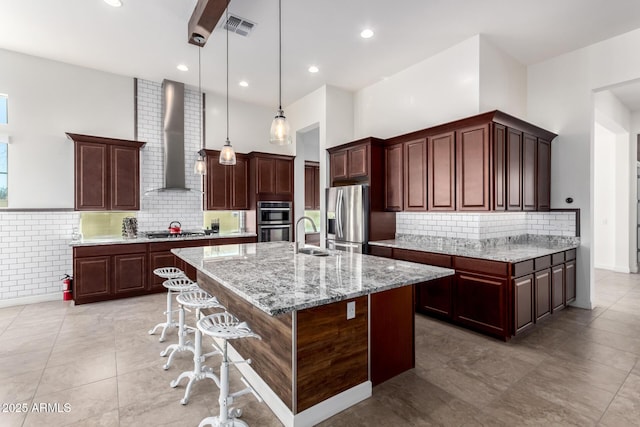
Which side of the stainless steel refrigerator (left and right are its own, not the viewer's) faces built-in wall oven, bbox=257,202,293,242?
right

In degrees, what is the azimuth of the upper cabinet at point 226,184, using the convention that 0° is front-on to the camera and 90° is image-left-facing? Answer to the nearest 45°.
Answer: approximately 0°

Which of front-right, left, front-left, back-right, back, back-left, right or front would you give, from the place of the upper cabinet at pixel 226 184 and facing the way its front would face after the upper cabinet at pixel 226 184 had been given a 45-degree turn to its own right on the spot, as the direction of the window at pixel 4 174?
front-right

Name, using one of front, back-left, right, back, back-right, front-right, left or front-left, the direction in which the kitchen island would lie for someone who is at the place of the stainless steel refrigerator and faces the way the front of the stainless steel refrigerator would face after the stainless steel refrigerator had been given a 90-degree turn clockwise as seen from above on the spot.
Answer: back-left

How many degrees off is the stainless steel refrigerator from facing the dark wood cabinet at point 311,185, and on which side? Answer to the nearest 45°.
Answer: approximately 135° to its right

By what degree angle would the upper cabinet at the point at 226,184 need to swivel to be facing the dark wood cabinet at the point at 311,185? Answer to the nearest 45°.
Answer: approximately 135° to its left

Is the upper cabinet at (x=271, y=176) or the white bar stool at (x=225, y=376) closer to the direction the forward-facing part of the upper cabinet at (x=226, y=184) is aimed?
the white bar stool

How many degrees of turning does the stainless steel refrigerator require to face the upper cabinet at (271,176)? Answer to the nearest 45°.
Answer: approximately 90° to its right

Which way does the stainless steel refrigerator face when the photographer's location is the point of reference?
facing the viewer and to the left of the viewer

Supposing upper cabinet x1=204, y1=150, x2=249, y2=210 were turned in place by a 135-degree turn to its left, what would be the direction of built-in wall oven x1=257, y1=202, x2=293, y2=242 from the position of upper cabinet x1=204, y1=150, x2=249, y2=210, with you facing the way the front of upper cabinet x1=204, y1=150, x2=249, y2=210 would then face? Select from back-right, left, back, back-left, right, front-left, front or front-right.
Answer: front-right

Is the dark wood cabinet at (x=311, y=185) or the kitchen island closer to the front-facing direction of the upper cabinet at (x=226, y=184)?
the kitchen island

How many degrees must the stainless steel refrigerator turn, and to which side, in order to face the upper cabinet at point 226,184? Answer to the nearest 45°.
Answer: approximately 45° to its right

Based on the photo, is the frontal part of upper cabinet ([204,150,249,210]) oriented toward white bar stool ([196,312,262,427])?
yes

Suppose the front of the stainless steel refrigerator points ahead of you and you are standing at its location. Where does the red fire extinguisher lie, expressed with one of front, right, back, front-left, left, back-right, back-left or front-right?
front-right
